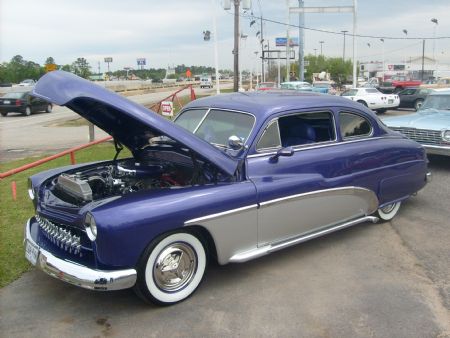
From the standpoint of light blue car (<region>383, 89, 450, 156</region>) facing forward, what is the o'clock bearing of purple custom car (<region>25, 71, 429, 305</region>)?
The purple custom car is roughly at 11 o'clock from the light blue car.

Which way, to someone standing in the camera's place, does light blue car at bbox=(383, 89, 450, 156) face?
facing the viewer and to the left of the viewer

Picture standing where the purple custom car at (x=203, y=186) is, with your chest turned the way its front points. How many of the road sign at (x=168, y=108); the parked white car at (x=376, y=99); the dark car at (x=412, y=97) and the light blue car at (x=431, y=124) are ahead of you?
0

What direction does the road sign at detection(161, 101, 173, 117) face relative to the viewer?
toward the camera

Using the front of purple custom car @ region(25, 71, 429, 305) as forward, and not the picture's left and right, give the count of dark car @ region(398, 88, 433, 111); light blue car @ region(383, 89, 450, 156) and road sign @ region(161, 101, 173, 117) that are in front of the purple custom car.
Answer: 0

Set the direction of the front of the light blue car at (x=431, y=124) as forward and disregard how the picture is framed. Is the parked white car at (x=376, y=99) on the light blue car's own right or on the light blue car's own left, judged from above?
on the light blue car's own right

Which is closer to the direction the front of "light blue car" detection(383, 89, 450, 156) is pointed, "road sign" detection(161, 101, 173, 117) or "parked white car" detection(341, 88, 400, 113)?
the road sign

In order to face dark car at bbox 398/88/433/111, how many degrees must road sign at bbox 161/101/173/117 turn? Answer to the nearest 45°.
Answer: approximately 135° to its left

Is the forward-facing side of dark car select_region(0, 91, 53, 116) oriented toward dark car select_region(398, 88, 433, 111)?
no

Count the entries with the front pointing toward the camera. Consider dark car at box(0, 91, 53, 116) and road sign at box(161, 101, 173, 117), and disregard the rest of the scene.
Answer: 1

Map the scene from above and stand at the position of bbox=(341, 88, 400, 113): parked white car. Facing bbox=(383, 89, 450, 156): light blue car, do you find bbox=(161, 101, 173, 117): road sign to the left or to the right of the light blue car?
right

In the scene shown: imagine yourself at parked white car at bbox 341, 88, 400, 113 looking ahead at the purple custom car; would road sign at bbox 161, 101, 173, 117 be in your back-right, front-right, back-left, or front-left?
front-right
